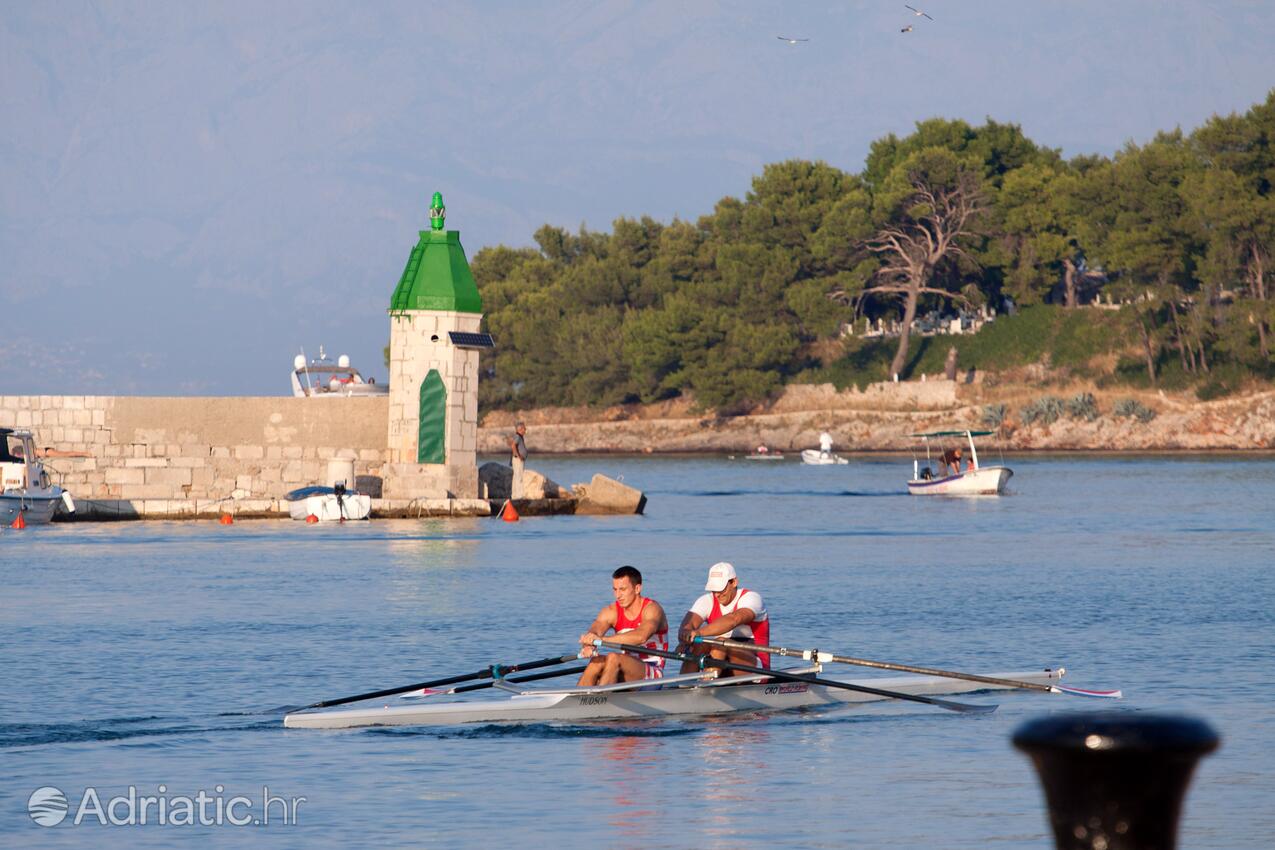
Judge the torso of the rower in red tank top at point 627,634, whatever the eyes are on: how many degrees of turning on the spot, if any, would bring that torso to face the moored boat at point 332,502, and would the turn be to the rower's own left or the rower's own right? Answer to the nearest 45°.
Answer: approximately 135° to the rower's own right

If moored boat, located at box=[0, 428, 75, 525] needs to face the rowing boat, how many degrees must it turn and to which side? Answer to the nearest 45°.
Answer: approximately 90° to its right

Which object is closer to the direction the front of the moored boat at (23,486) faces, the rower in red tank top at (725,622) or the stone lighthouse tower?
the stone lighthouse tower
